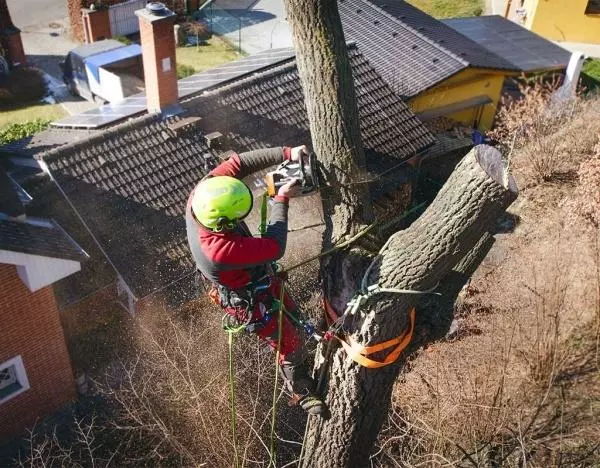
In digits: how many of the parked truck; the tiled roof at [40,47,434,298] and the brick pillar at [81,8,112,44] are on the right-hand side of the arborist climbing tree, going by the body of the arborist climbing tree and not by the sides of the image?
0

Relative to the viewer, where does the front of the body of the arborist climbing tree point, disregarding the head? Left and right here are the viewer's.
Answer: facing away from the viewer and to the right of the viewer

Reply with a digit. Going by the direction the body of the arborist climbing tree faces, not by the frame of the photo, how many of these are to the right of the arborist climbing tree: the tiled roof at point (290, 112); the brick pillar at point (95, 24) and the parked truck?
0

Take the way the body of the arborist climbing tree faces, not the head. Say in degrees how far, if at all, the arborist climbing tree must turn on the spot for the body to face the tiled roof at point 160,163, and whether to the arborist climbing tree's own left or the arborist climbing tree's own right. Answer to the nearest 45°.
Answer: approximately 45° to the arborist climbing tree's own left

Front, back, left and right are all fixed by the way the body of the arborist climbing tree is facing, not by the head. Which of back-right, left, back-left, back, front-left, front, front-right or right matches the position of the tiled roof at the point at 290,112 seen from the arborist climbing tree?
front-left

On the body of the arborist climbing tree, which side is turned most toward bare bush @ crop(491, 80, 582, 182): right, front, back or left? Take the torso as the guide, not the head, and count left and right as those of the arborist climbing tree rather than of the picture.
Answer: front

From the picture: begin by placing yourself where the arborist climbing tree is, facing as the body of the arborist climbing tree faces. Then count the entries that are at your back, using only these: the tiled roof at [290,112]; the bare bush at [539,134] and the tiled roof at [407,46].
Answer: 0

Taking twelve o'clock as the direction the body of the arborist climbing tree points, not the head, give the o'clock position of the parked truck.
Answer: The parked truck is roughly at 10 o'clock from the arborist climbing tree.

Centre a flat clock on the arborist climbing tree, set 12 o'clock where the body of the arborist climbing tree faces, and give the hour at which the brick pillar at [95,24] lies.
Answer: The brick pillar is roughly at 10 o'clock from the arborist climbing tree.

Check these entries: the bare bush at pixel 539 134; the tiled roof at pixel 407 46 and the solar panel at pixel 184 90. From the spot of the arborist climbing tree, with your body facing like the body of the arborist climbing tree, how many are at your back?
0

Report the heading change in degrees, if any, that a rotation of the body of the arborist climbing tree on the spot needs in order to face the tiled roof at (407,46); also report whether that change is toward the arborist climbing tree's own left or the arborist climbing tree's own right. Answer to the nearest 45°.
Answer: approximately 45° to the arborist climbing tree's own left
